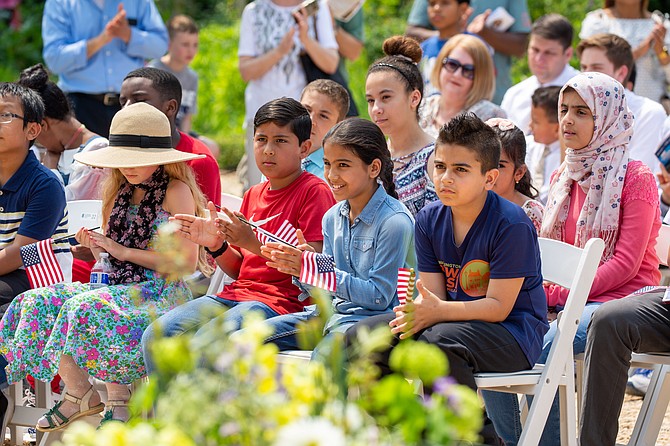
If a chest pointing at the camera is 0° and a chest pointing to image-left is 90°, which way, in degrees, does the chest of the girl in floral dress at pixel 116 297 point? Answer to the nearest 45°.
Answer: approximately 45°

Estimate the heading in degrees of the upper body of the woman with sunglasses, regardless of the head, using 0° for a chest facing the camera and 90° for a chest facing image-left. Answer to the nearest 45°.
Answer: approximately 45°

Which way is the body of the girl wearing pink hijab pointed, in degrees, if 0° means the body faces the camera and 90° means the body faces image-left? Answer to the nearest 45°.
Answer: approximately 45°

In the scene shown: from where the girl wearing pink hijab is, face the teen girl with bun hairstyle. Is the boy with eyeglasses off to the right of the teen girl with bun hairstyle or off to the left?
left

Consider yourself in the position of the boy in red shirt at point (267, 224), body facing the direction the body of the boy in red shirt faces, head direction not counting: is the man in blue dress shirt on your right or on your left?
on your right

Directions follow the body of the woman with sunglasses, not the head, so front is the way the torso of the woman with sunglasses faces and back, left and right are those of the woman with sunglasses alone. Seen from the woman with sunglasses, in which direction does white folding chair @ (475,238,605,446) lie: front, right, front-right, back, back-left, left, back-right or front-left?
front-left

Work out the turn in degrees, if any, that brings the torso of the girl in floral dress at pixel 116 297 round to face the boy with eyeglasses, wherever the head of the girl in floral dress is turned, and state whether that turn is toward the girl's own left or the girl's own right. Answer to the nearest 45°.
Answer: approximately 90° to the girl's own right

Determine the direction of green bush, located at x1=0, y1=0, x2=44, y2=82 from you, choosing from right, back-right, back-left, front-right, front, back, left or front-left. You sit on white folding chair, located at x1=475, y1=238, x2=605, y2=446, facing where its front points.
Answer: right

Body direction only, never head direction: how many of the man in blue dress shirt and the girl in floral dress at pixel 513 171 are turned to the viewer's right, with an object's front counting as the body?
0

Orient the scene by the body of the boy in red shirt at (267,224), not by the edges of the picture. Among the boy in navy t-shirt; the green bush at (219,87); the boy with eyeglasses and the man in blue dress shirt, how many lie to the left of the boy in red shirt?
1

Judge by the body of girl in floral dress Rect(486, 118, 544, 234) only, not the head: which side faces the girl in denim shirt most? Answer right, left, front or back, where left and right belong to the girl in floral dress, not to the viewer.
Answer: front

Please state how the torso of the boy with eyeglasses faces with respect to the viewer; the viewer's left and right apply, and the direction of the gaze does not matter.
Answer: facing the viewer and to the left of the viewer

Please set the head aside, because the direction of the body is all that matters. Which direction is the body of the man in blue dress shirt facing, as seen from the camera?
toward the camera

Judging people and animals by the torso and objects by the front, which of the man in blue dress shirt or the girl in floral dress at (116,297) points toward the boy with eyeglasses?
the man in blue dress shirt
